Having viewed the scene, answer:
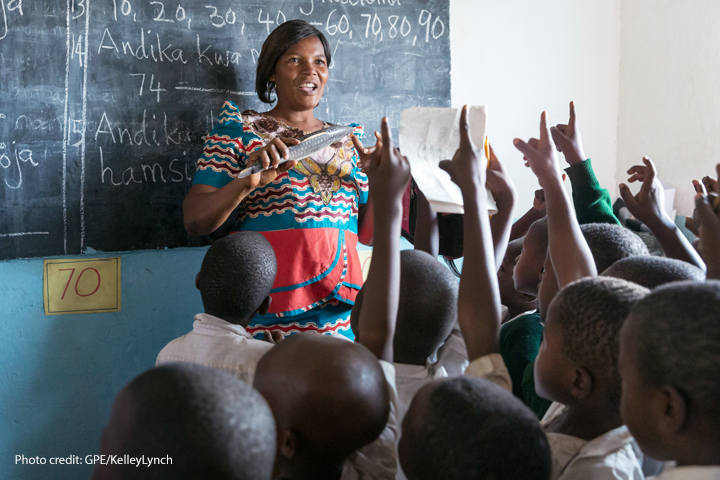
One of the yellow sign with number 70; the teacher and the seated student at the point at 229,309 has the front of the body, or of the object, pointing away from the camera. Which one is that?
the seated student

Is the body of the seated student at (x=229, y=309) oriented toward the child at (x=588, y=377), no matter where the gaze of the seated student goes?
no

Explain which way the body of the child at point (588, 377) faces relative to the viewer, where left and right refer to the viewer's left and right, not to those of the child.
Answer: facing away from the viewer and to the left of the viewer

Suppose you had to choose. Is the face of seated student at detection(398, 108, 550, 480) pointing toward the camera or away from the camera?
away from the camera

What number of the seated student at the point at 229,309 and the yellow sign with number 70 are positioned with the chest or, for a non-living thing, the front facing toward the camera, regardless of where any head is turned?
1

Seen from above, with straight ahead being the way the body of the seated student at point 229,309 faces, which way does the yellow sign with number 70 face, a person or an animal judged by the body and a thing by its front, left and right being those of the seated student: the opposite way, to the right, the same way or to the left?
the opposite way

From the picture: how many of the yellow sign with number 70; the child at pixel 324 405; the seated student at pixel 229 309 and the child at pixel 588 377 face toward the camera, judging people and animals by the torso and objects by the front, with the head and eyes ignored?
1

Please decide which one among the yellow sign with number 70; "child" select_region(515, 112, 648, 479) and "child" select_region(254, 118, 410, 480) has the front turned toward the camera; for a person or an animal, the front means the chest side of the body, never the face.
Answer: the yellow sign with number 70

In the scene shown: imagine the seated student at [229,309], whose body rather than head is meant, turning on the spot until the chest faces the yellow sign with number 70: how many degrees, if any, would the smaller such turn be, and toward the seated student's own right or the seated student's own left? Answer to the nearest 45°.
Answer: approximately 45° to the seated student's own left

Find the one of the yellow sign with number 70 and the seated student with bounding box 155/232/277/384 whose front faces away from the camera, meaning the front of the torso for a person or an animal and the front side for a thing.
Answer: the seated student

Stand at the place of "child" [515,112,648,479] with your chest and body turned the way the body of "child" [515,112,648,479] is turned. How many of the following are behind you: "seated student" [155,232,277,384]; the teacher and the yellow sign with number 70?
0

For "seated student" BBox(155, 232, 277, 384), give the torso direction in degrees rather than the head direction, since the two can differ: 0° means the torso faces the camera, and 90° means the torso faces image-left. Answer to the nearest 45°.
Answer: approximately 180°

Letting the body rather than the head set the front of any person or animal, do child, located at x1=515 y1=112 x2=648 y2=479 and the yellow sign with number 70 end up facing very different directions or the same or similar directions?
very different directions

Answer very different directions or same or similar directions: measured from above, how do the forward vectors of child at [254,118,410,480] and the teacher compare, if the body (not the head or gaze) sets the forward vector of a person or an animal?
very different directions

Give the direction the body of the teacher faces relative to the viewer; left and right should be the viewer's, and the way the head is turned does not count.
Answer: facing the viewer and to the right of the viewer

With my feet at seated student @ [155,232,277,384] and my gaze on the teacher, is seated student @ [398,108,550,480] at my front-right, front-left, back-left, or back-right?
back-right

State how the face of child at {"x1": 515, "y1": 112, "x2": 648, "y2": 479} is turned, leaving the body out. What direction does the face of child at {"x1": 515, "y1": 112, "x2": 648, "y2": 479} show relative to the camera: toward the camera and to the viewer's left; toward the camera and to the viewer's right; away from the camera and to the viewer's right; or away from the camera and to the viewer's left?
away from the camera and to the viewer's left

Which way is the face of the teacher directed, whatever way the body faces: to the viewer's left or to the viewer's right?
to the viewer's right

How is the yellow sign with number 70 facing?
toward the camera
